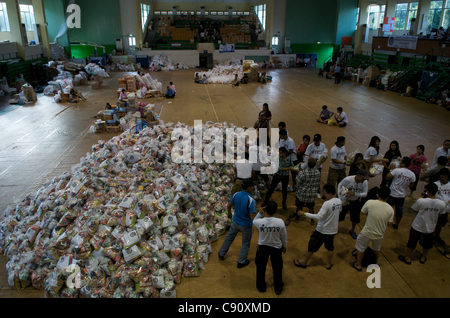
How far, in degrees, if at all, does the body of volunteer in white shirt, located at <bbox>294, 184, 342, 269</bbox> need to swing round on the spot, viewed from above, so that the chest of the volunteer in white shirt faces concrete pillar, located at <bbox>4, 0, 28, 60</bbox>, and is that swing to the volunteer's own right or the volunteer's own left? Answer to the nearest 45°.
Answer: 0° — they already face it

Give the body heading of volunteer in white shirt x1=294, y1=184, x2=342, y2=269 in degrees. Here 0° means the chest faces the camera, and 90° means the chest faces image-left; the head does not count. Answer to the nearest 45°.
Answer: approximately 135°

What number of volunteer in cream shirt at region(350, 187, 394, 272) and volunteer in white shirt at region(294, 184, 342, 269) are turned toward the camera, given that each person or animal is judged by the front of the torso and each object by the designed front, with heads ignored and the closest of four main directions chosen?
0

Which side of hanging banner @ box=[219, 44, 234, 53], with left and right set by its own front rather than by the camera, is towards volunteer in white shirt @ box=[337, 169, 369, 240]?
front

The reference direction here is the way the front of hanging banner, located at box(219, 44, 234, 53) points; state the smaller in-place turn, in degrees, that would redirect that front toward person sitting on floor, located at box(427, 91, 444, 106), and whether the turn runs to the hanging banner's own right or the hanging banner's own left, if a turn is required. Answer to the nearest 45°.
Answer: approximately 45° to the hanging banner's own left

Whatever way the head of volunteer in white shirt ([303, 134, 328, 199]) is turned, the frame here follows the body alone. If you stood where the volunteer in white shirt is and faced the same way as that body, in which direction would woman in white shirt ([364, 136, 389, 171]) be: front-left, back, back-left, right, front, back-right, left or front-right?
left

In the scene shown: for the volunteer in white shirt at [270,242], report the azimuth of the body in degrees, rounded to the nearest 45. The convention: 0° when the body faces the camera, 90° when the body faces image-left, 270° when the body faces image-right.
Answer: approximately 180°

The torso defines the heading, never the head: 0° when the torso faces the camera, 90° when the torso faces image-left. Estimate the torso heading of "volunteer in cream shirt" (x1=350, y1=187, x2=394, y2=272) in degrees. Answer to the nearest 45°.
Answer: approximately 180°

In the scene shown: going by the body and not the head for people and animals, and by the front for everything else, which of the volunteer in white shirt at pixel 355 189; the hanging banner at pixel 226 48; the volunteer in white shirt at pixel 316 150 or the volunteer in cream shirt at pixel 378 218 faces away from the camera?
the volunteer in cream shirt at pixel 378 218

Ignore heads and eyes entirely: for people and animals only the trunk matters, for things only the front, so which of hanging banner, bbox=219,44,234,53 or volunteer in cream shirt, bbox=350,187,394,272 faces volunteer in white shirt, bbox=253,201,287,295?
the hanging banner

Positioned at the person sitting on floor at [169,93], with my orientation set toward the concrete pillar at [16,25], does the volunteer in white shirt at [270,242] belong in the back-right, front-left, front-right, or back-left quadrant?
back-left

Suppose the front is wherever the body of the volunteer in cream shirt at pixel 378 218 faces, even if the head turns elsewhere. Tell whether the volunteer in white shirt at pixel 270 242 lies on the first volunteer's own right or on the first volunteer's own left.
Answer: on the first volunteer's own left

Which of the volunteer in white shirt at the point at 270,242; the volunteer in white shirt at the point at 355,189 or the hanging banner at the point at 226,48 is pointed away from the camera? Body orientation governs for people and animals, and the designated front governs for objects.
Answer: the volunteer in white shirt at the point at 270,242
